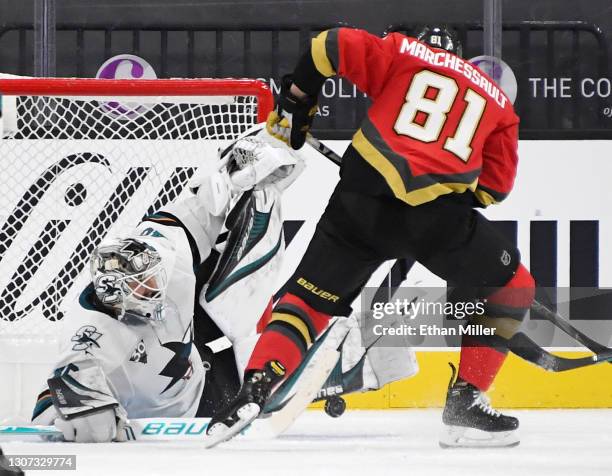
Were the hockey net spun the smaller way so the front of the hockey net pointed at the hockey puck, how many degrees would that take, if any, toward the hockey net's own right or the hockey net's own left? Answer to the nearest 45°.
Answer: approximately 45° to the hockey net's own left

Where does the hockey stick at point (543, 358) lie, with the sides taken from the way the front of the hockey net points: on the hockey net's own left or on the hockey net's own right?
on the hockey net's own left

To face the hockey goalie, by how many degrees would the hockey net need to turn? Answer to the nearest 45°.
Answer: approximately 45° to its left
